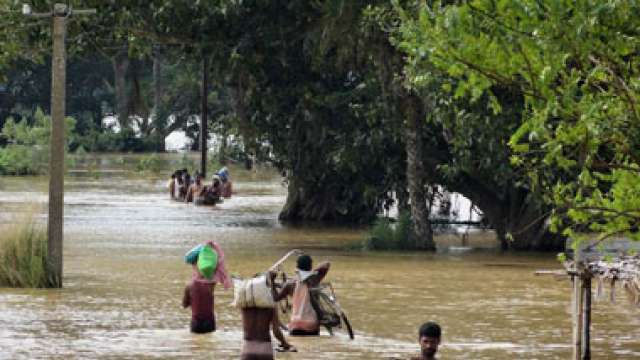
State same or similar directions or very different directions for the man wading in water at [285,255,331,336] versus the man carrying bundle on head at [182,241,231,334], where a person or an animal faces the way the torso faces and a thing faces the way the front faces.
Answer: same or similar directions

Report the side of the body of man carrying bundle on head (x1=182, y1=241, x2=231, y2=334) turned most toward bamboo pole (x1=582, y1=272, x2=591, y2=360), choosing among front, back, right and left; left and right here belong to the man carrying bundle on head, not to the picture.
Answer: right

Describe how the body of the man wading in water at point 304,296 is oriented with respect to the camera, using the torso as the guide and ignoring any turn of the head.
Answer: away from the camera

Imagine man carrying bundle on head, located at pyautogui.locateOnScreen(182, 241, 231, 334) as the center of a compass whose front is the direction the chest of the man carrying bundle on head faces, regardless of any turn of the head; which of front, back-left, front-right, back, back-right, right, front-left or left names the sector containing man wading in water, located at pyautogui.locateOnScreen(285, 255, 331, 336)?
right

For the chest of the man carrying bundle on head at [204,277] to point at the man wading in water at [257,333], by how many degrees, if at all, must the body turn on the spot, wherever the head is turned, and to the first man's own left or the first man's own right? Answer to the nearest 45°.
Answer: approximately 180°

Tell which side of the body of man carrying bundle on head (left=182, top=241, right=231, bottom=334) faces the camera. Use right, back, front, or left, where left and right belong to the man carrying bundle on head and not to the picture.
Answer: back

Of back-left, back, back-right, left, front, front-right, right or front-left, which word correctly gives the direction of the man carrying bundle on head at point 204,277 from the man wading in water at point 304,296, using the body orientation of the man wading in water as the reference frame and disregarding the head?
left

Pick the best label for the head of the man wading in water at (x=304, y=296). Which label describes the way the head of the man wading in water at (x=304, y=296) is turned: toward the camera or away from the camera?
away from the camera
